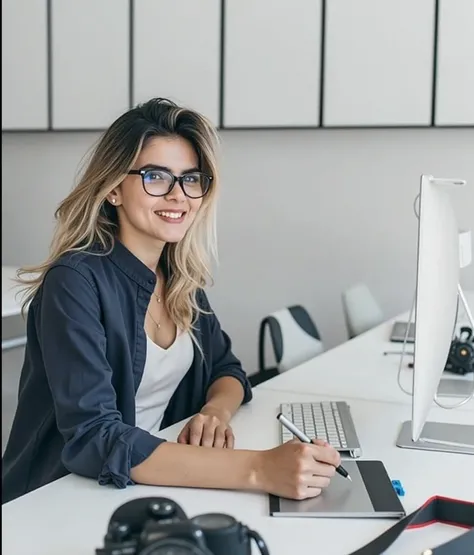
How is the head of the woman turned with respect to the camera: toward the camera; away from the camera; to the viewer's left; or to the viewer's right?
toward the camera

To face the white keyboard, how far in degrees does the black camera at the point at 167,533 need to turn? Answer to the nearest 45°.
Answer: approximately 180°

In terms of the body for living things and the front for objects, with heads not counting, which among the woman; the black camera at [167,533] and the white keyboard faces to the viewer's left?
the white keyboard

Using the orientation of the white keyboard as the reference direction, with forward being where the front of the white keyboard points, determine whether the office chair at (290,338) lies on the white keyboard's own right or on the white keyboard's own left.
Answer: on the white keyboard's own right

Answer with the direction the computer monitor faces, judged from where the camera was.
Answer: facing to the left of the viewer

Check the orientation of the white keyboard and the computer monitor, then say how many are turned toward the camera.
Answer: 0

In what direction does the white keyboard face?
to the viewer's left

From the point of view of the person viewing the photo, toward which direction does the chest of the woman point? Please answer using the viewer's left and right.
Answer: facing the viewer and to the right of the viewer
